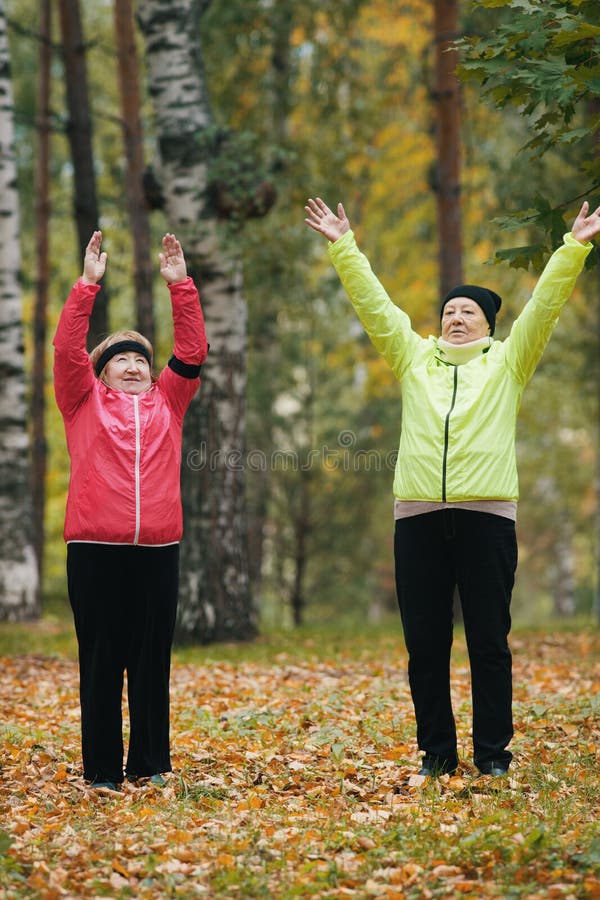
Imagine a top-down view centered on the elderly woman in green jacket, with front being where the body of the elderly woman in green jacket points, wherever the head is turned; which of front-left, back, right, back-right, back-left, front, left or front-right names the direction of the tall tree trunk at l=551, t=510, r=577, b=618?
back

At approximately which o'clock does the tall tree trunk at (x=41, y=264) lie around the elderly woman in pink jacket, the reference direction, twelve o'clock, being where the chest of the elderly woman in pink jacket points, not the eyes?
The tall tree trunk is roughly at 6 o'clock from the elderly woman in pink jacket.

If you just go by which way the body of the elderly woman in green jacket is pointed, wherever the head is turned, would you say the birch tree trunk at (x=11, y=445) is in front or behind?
behind

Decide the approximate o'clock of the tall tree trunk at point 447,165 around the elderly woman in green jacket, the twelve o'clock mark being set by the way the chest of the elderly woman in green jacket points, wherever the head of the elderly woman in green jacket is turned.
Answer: The tall tree trunk is roughly at 6 o'clock from the elderly woman in green jacket.

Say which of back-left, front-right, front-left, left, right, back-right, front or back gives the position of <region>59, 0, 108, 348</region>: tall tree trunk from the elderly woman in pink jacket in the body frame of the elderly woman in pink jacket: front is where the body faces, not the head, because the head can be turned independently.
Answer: back

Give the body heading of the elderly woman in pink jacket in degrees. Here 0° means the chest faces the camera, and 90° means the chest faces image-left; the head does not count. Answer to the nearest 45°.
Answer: approximately 0°

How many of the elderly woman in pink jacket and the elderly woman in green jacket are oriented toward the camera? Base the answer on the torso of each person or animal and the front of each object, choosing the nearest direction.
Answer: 2

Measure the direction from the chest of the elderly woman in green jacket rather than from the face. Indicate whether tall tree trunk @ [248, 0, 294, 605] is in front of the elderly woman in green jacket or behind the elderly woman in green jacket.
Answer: behind

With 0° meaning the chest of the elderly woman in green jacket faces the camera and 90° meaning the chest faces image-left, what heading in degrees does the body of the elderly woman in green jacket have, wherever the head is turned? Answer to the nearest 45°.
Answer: approximately 0°

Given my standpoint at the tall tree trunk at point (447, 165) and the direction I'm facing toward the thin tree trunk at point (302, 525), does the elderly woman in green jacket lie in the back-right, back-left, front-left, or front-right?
back-left
